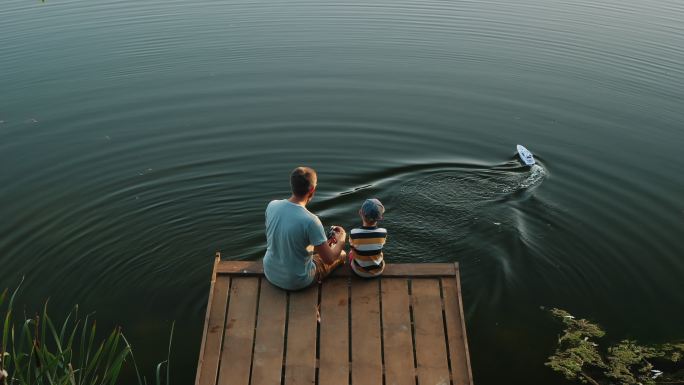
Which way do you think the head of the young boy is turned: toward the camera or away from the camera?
away from the camera

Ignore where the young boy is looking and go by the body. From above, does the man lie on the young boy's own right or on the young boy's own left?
on the young boy's own left

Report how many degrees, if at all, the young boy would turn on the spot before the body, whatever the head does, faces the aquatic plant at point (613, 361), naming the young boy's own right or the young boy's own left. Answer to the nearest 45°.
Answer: approximately 90° to the young boy's own right

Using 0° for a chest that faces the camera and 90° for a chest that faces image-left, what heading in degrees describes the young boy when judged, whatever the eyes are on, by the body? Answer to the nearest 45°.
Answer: approximately 180°

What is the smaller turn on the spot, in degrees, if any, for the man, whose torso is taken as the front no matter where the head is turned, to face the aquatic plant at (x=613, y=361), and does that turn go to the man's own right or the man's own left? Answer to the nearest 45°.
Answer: approximately 45° to the man's own right

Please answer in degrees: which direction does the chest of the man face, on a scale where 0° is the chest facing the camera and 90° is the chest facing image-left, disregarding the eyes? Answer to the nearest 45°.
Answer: approximately 225°

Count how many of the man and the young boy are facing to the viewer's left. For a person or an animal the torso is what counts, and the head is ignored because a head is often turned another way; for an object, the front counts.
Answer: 0
